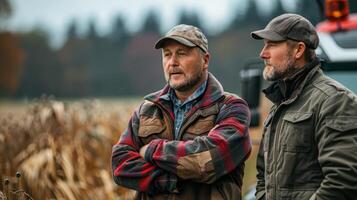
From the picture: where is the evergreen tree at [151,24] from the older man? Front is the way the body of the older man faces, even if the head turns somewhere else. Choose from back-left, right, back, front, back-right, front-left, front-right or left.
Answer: back-right

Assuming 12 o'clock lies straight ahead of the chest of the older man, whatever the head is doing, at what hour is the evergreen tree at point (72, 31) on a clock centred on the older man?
The evergreen tree is roughly at 4 o'clock from the older man.

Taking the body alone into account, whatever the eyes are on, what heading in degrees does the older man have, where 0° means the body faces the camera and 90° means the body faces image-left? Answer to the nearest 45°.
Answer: approximately 45°

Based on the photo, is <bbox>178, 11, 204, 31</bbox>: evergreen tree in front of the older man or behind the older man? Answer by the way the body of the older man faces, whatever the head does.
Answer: behind
